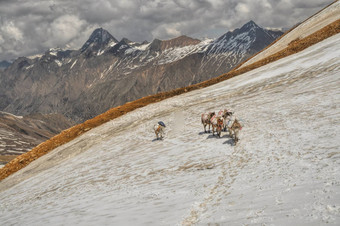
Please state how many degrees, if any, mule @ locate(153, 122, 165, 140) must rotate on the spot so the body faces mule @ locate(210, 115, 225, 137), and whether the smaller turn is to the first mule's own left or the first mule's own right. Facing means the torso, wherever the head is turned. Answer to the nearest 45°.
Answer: approximately 135° to the first mule's own right

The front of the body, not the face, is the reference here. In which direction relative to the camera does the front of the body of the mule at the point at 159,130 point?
away from the camera
